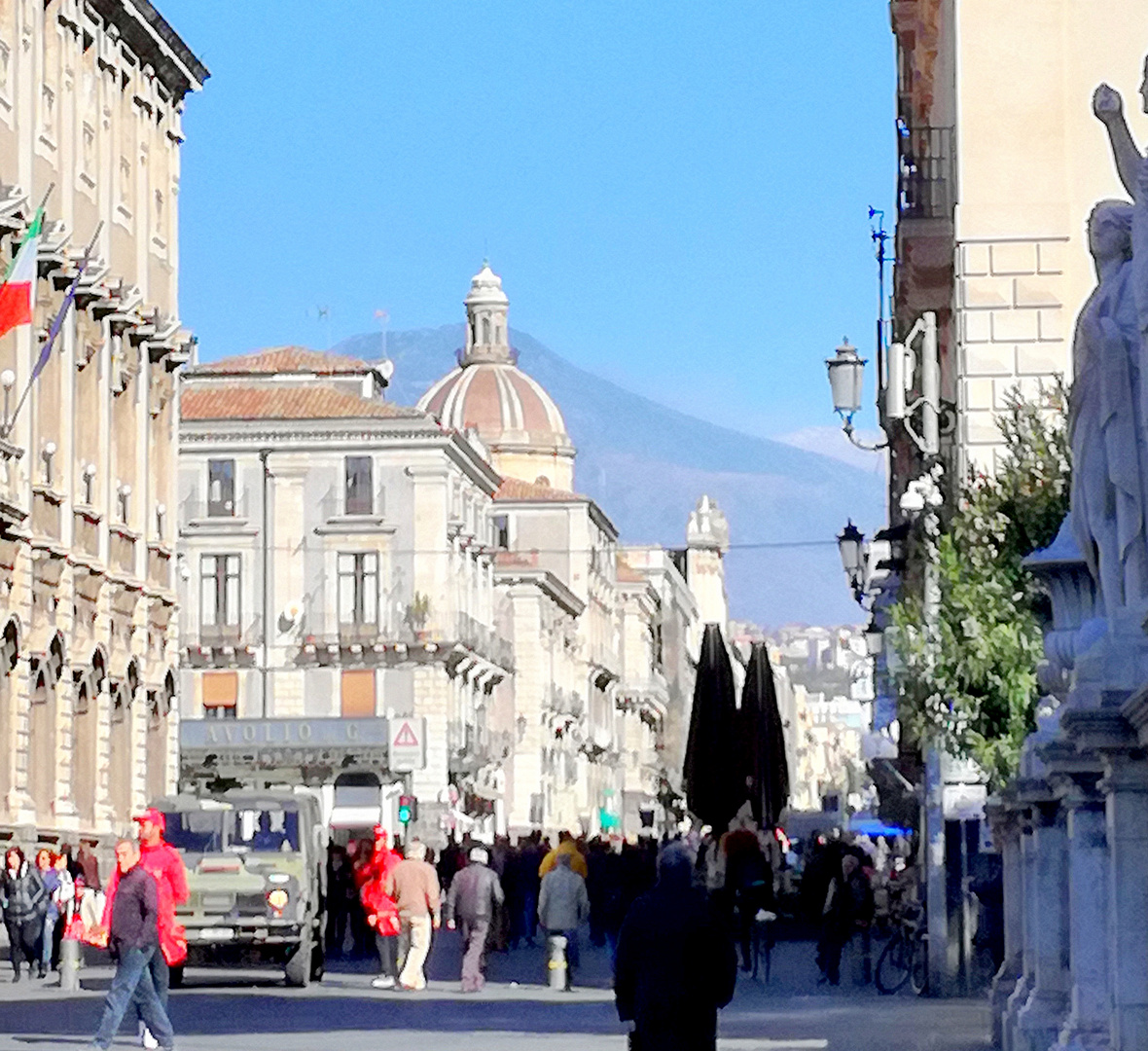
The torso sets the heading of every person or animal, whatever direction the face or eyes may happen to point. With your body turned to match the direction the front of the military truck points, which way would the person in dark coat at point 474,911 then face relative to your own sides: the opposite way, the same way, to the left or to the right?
the opposite way

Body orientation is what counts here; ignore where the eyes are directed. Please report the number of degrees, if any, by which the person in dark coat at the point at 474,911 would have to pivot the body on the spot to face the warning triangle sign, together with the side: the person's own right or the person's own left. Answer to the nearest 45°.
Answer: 0° — they already face it

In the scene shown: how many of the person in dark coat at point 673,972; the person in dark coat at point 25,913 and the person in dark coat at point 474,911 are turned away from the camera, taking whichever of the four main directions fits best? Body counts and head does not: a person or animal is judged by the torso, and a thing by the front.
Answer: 2

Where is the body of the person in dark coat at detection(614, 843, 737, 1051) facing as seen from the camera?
away from the camera

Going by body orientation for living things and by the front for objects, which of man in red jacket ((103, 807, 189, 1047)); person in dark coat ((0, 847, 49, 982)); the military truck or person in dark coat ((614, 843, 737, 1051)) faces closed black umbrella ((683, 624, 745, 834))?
person in dark coat ((614, 843, 737, 1051))

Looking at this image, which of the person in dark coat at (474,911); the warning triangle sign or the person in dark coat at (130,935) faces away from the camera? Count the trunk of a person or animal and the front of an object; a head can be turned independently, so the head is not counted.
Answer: the person in dark coat at (474,911)

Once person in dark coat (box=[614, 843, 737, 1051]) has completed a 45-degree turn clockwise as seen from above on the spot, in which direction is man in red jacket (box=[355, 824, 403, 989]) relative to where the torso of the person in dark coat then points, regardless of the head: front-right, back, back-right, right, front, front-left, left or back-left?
front-left

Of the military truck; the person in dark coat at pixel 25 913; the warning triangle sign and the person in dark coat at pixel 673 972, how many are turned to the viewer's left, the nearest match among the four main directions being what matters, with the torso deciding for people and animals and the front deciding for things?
0

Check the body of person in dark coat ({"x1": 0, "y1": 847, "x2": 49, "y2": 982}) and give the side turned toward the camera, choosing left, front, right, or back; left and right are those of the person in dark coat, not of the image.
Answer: front

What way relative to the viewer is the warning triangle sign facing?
toward the camera

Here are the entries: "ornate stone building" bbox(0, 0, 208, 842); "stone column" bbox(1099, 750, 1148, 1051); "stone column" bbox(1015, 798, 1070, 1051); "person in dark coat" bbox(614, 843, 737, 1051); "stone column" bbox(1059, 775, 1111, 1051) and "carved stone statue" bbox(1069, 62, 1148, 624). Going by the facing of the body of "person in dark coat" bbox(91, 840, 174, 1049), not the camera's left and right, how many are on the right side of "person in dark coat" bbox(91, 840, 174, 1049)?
1

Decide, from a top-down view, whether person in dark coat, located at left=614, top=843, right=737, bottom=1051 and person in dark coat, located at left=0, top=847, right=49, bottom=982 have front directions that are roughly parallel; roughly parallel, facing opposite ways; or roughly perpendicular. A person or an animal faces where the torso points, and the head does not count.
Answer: roughly parallel, facing opposite ways

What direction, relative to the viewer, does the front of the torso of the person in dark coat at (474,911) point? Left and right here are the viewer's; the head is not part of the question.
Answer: facing away from the viewer

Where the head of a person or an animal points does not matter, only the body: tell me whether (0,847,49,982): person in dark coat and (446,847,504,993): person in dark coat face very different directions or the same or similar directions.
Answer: very different directions

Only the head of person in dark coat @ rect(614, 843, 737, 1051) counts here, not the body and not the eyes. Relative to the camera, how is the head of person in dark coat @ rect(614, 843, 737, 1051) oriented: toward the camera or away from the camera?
away from the camera

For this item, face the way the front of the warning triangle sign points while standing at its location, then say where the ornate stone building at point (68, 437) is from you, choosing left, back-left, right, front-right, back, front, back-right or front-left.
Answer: right

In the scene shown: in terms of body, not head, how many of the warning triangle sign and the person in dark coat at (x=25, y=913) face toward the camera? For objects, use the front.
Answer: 2

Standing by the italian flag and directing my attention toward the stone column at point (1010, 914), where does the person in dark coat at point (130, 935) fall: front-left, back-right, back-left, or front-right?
front-right
